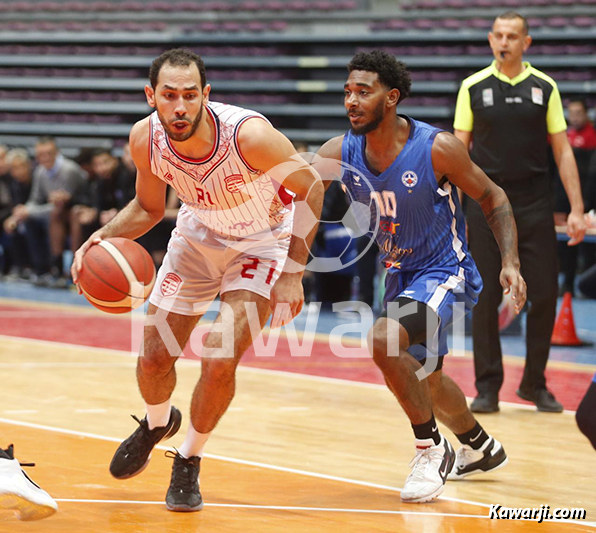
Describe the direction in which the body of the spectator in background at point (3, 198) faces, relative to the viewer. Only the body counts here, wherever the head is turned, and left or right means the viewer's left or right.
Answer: facing the viewer

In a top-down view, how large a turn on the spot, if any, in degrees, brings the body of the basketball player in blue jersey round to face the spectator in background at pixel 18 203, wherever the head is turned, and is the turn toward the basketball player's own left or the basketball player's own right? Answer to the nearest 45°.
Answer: approximately 90° to the basketball player's own right

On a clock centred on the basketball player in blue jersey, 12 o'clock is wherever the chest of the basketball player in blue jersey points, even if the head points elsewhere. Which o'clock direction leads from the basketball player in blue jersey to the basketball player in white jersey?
The basketball player in white jersey is roughly at 1 o'clock from the basketball player in blue jersey.

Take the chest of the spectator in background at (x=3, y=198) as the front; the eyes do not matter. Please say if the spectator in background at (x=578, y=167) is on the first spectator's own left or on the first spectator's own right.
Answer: on the first spectator's own left

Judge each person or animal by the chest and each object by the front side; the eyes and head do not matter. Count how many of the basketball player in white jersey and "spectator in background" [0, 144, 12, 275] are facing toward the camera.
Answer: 2

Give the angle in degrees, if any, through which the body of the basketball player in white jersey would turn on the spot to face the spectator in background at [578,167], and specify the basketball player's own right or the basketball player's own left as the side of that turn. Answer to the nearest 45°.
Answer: approximately 135° to the basketball player's own left

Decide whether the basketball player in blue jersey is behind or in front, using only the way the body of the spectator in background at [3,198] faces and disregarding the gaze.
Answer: in front

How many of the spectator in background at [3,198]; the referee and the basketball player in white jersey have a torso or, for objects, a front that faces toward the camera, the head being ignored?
3

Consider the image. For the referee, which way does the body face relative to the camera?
toward the camera

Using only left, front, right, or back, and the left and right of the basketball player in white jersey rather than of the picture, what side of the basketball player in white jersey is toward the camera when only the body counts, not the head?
front

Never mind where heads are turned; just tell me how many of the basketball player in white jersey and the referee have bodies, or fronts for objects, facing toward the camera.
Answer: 2

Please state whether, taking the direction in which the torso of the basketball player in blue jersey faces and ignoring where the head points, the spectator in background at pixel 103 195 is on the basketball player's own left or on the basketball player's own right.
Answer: on the basketball player's own right

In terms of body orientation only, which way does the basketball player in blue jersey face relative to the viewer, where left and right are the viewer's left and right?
facing the viewer and to the left of the viewer

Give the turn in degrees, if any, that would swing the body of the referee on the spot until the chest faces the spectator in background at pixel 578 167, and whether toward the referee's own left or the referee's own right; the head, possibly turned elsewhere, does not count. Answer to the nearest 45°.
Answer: approximately 180°
